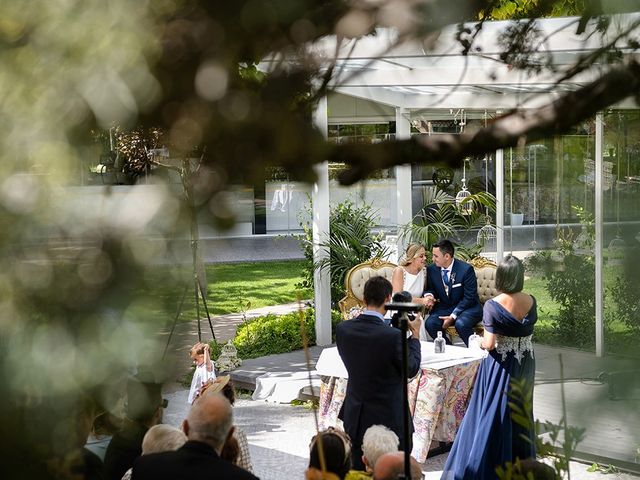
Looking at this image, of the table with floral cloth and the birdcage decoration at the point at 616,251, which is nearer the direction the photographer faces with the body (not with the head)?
the table with floral cloth

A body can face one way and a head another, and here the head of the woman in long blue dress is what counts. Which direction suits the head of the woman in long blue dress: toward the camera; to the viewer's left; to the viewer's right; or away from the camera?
away from the camera

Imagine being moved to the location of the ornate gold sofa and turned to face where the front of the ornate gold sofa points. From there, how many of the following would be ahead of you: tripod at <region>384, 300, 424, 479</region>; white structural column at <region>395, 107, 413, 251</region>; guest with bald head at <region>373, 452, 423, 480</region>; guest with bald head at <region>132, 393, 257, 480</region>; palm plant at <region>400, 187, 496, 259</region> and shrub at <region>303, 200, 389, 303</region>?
3

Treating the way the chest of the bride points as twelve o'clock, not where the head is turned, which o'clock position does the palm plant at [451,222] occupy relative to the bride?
The palm plant is roughly at 8 o'clock from the bride.

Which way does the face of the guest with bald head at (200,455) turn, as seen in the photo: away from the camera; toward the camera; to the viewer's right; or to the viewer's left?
away from the camera

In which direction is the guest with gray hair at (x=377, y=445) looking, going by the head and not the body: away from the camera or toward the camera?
away from the camera

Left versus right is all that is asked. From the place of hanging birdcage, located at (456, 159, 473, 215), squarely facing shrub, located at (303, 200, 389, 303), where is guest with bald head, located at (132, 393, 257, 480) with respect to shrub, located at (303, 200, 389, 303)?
left

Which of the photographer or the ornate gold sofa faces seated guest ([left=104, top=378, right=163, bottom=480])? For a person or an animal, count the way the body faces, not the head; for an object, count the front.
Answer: the ornate gold sofa

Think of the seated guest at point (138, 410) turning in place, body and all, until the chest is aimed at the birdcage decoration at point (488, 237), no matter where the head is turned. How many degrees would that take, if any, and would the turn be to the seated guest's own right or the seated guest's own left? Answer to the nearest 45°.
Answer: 0° — they already face it

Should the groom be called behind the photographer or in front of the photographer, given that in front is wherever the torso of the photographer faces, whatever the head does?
in front

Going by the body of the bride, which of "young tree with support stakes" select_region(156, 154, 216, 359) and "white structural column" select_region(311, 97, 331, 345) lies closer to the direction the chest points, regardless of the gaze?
the young tree with support stakes
